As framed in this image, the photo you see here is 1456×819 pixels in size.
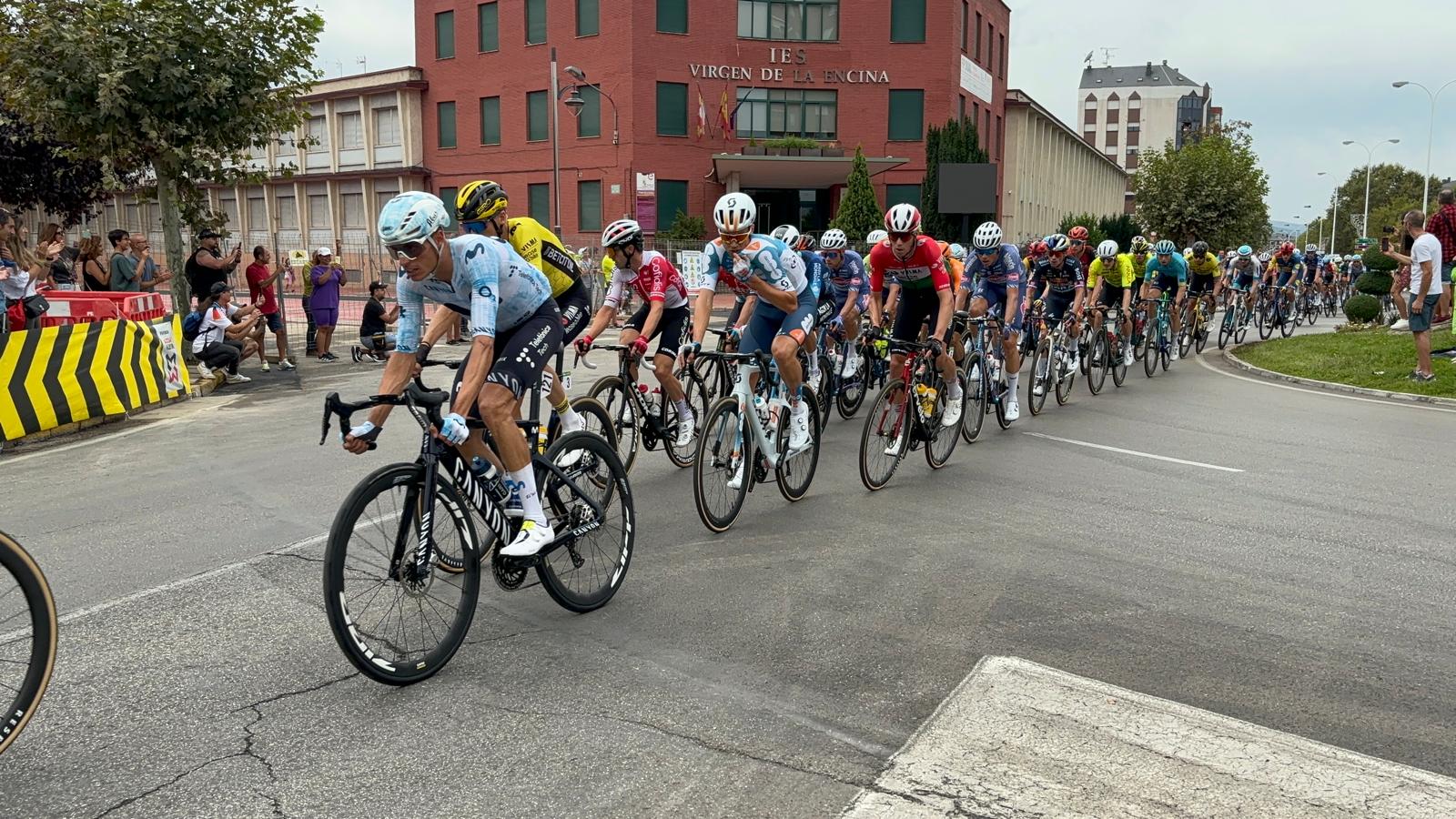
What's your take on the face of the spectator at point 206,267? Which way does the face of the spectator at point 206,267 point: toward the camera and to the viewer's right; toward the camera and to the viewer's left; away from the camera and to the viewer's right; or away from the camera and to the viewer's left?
toward the camera and to the viewer's right

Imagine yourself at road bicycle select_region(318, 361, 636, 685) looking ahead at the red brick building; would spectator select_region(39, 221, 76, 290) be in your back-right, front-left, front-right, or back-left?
front-left

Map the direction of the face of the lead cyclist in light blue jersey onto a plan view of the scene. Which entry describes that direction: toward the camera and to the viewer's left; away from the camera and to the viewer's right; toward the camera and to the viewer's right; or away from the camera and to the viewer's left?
toward the camera and to the viewer's left

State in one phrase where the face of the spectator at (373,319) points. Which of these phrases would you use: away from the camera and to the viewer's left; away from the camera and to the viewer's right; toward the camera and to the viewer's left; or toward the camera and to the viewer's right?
toward the camera and to the viewer's right

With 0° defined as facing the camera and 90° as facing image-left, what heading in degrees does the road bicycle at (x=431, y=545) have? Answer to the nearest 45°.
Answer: approximately 45°

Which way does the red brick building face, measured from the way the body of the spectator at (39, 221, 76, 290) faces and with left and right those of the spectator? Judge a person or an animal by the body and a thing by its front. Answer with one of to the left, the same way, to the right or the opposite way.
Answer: to the right

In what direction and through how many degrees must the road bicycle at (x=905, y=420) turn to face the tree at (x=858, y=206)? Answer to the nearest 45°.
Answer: approximately 135° to its right

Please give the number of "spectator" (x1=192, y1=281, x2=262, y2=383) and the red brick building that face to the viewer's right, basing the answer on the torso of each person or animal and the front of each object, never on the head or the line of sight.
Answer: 1

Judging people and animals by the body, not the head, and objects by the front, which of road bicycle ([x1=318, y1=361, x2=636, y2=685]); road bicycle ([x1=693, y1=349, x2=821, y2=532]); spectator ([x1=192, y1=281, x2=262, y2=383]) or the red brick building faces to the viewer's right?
the spectator

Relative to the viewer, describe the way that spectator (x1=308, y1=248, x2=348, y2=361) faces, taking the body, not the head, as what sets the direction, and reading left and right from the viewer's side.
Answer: facing the viewer and to the right of the viewer

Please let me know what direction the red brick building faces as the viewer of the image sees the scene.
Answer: facing the viewer

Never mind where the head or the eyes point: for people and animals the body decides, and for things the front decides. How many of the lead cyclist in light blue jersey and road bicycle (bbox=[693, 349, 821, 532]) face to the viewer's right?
0

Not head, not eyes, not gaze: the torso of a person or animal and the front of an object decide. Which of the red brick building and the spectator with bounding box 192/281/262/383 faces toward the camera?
the red brick building

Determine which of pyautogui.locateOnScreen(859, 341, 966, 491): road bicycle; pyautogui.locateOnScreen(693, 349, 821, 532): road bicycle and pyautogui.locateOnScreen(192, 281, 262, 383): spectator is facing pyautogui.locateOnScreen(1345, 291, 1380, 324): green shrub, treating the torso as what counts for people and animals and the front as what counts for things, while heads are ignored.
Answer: the spectator

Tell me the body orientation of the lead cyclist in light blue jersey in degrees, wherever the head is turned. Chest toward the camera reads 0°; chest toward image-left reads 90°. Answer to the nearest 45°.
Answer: approximately 45°

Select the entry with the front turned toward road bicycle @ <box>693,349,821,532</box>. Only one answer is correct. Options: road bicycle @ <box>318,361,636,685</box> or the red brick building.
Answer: the red brick building
